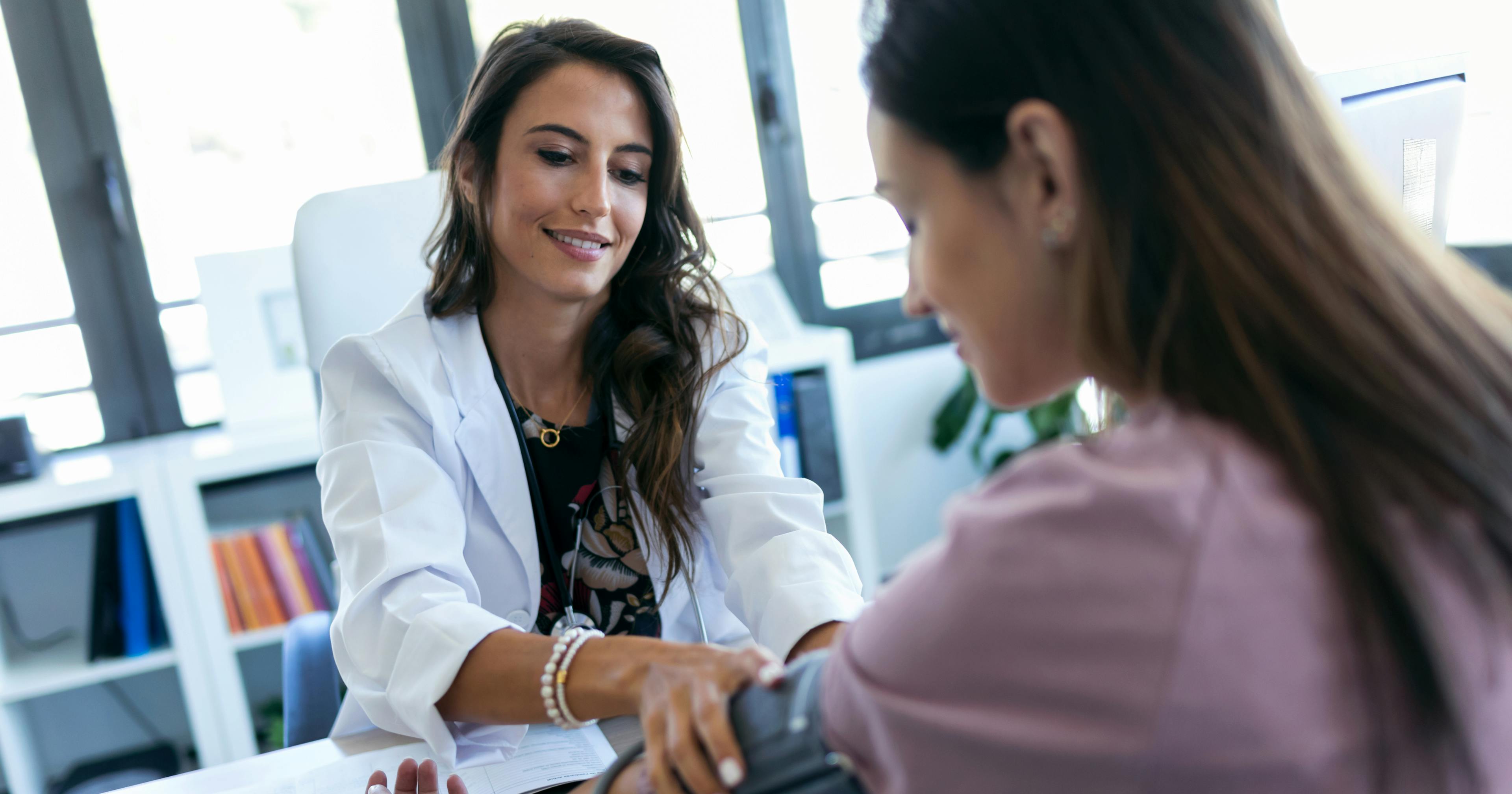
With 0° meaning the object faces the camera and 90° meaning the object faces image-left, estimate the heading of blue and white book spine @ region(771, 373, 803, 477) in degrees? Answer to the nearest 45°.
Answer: approximately 0°

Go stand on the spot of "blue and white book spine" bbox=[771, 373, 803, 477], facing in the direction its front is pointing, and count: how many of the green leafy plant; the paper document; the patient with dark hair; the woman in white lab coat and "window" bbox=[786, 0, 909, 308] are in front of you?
3

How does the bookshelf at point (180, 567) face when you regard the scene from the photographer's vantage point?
facing the viewer

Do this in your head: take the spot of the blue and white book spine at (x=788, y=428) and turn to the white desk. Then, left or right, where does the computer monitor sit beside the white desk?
left

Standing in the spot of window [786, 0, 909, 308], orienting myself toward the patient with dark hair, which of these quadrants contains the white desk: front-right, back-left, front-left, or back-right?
front-right

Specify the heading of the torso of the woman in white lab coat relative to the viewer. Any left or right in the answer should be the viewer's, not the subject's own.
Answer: facing the viewer and to the right of the viewer

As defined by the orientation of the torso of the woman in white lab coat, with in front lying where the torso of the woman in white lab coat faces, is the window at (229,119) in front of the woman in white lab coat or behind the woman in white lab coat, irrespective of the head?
behind

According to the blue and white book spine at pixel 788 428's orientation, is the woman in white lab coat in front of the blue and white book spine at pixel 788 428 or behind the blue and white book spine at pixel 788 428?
in front

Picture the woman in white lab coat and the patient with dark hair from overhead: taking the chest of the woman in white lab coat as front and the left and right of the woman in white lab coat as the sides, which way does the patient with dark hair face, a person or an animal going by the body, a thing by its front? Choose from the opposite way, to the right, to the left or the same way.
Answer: the opposite way

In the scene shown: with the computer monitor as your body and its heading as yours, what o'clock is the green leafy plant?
The green leafy plant is roughly at 11 o'clock from the computer monitor.

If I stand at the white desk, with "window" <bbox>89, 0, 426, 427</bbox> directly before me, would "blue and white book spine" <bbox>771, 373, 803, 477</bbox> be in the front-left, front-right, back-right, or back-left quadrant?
front-right

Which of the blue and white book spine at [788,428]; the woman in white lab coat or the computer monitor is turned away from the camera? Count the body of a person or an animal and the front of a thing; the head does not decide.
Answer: the computer monitor

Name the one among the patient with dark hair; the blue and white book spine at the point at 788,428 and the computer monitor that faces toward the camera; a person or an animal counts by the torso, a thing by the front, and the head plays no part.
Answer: the blue and white book spine

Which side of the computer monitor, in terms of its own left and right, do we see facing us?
back
